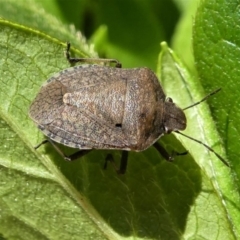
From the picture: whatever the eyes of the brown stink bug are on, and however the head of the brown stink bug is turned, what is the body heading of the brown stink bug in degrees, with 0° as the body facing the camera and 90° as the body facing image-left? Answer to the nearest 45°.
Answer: approximately 270°
